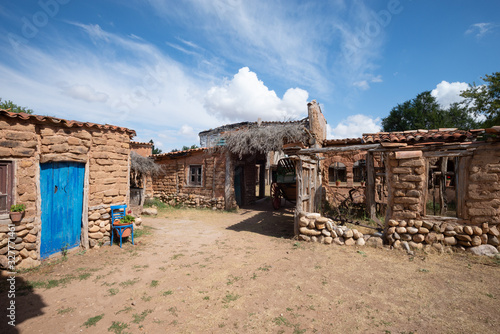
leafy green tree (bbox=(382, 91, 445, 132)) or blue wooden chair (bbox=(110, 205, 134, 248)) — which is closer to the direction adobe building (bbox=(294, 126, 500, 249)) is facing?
the blue wooden chair

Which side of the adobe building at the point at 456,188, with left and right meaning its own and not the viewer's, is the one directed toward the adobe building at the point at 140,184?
right

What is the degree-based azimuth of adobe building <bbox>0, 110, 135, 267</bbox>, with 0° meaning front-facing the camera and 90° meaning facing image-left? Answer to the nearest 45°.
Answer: approximately 315°

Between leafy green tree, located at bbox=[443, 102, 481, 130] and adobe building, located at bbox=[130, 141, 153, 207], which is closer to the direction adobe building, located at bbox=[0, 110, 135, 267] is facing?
the leafy green tree

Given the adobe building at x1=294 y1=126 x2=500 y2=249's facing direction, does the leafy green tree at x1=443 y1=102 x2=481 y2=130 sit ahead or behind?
behind

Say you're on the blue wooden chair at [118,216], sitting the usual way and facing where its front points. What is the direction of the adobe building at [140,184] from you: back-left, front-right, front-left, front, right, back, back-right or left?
back-left

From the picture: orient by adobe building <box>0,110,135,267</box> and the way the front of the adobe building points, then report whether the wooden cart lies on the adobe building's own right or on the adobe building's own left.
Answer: on the adobe building's own left

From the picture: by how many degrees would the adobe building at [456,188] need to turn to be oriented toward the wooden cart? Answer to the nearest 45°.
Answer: approximately 135° to its right
